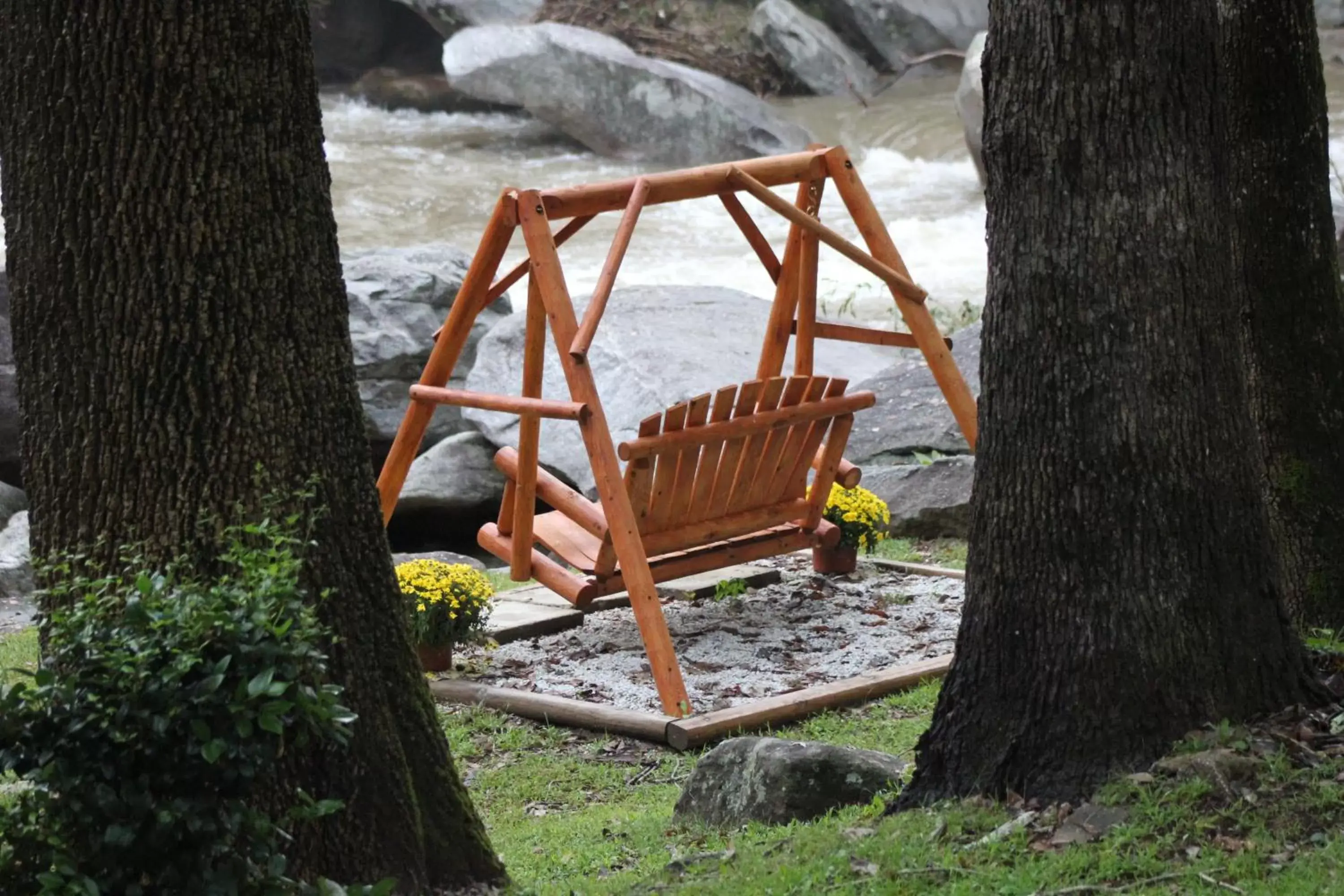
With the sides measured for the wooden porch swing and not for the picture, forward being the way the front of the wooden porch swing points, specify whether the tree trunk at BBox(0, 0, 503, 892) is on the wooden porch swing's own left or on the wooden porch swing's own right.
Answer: on the wooden porch swing's own left

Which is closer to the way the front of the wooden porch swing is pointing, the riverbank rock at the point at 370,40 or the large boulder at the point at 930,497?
the riverbank rock

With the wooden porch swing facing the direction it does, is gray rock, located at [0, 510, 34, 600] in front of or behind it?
in front

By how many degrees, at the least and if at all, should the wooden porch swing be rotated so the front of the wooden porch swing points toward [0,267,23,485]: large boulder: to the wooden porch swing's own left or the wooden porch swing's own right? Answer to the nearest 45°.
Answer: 0° — it already faces it

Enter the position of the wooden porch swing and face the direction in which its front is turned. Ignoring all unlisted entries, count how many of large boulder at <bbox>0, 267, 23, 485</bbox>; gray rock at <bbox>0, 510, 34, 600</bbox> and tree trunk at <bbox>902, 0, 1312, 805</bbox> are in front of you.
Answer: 2

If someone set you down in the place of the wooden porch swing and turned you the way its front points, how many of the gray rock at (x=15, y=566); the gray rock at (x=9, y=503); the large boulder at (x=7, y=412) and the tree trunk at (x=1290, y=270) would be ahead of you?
3

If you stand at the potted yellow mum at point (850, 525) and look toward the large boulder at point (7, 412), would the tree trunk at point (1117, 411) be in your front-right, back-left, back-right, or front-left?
back-left
